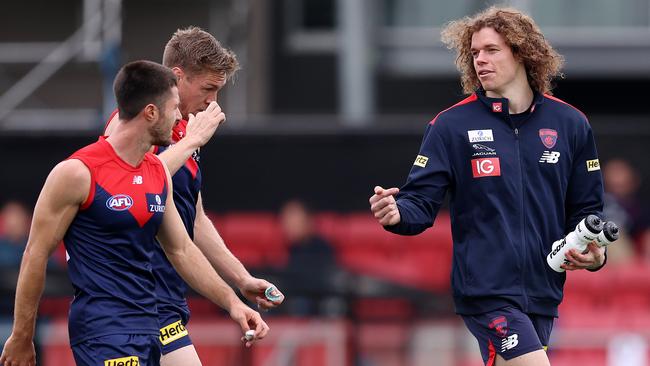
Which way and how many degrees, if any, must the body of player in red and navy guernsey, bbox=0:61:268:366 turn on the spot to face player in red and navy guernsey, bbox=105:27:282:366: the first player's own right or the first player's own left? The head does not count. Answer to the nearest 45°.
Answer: approximately 90° to the first player's own left

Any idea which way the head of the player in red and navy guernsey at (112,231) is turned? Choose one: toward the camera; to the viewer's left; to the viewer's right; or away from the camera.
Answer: to the viewer's right

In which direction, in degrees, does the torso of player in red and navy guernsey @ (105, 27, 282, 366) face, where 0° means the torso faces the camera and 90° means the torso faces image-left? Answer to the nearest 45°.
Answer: approximately 315°

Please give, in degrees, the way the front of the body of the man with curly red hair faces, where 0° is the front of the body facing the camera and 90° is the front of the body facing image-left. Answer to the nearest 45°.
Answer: approximately 0°

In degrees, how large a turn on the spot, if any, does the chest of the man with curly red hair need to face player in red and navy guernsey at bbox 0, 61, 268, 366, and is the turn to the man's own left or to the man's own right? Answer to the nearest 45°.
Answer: approximately 45° to the man's own right

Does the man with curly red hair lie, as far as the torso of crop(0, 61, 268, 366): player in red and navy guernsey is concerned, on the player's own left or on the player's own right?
on the player's own left

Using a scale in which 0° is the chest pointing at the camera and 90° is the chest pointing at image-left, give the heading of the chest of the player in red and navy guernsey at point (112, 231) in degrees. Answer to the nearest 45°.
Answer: approximately 315°
